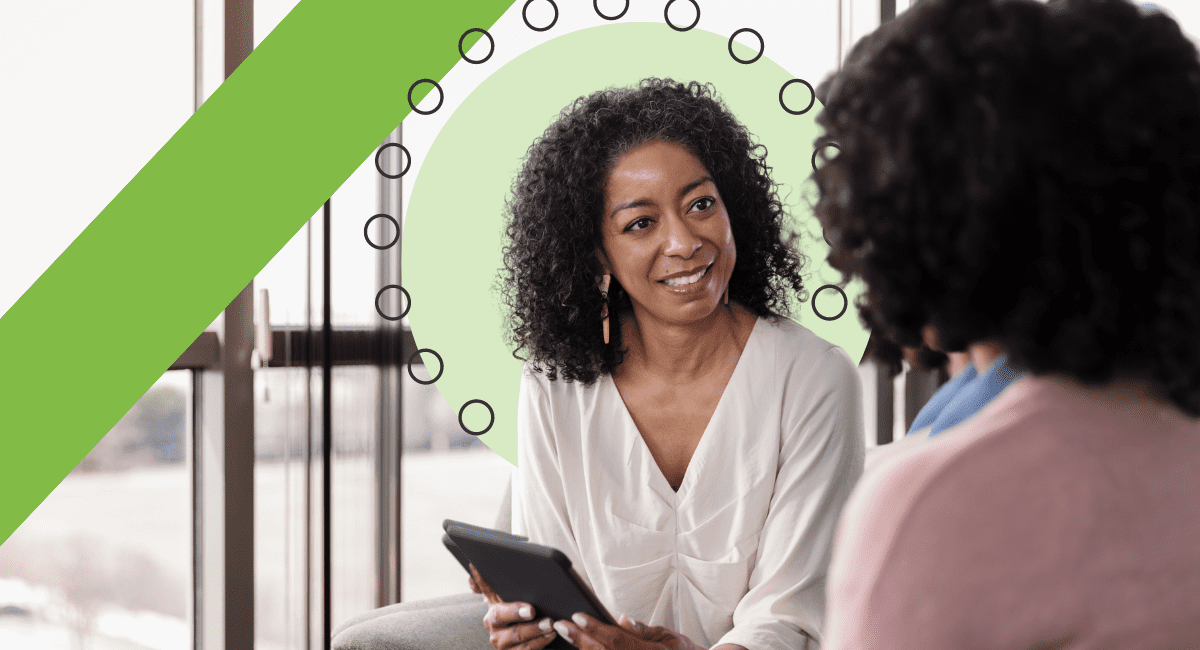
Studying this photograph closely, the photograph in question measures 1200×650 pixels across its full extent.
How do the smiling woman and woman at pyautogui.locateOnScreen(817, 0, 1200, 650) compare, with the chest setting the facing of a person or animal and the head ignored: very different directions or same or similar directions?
very different directions

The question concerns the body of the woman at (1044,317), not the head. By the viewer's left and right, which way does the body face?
facing away from the viewer and to the left of the viewer

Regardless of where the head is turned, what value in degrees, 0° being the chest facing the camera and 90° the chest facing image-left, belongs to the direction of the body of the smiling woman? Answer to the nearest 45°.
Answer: approximately 0°

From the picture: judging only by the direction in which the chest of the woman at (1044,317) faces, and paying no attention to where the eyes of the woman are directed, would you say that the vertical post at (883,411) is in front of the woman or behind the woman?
in front

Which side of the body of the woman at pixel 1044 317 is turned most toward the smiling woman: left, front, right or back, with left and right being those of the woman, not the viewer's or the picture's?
front

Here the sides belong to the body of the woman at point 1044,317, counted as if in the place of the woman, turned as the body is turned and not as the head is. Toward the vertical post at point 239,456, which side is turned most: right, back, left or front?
front

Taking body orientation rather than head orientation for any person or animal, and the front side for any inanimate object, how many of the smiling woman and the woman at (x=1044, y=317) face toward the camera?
1

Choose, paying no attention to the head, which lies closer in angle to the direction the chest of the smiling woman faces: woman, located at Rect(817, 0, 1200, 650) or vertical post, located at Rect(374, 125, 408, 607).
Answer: the woman
